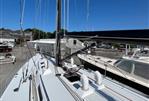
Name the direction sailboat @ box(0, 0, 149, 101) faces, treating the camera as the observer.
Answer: facing away from the viewer and to the left of the viewer

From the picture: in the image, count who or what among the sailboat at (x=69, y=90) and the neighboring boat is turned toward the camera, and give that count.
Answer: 0

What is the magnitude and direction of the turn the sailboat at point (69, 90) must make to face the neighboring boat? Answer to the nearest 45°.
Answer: approximately 90° to its right

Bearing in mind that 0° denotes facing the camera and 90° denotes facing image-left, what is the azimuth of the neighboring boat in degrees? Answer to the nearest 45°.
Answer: approximately 135°

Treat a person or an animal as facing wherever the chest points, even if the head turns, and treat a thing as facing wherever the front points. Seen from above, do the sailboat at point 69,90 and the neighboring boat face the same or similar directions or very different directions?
same or similar directions

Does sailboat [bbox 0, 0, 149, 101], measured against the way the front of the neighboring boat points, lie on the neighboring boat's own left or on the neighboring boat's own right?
on the neighboring boat's own left
